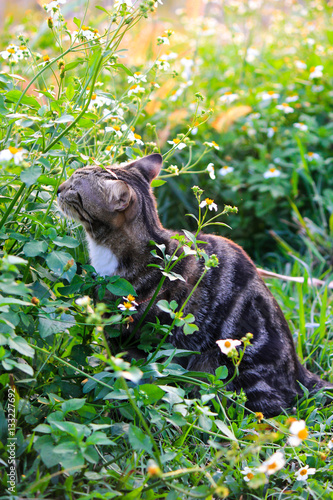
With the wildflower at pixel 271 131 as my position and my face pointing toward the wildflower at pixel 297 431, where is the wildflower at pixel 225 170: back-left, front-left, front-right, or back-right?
front-right

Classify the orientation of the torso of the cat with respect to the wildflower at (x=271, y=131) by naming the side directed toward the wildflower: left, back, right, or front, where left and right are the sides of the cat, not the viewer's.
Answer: right

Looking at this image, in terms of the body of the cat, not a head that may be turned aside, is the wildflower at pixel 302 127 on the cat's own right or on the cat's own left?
on the cat's own right

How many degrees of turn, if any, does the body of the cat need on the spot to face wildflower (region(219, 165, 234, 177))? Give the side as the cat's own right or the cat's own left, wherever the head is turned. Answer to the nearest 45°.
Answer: approximately 90° to the cat's own right

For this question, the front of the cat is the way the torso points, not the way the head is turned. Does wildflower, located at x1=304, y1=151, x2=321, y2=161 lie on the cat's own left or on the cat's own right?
on the cat's own right

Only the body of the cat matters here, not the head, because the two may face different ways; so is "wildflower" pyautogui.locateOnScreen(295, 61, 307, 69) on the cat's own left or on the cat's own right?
on the cat's own right

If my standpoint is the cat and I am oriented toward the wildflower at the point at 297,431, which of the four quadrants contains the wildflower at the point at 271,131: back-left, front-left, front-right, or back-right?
back-left

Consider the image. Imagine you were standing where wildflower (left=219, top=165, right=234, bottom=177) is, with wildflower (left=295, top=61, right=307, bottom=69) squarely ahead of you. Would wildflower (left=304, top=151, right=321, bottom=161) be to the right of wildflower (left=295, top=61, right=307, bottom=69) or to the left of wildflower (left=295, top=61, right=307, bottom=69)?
right

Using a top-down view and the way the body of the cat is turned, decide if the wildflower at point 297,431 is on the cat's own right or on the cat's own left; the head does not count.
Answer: on the cat's own left

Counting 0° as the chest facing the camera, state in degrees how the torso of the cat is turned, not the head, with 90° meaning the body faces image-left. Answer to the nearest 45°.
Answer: approximately 90°
